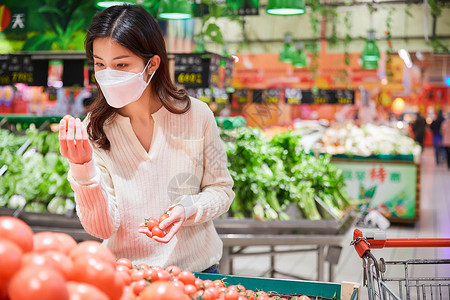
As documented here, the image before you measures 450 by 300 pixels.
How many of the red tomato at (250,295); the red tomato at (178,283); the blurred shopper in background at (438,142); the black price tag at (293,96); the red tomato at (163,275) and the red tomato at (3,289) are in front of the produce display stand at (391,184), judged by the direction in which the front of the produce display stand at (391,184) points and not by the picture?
4

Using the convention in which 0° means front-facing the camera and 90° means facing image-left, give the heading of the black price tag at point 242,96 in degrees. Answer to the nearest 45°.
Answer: approximately 0°

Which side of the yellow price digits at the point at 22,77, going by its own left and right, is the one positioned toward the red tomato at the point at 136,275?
front

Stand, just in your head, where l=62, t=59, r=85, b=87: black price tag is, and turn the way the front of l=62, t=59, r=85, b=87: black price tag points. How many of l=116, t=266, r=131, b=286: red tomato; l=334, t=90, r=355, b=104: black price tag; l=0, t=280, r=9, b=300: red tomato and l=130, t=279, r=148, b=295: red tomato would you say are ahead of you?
3

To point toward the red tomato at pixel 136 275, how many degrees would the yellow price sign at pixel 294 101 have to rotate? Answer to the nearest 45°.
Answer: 0° — it already faces it

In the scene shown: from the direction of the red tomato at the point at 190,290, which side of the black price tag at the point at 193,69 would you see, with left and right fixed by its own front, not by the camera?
front

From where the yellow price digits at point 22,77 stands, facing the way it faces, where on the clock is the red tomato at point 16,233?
The red tomato is roughly at 12 o'clock from the yellow price digits.

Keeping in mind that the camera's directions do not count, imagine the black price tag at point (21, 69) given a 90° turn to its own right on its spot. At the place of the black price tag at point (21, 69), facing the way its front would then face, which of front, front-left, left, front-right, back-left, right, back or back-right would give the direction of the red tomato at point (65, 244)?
left

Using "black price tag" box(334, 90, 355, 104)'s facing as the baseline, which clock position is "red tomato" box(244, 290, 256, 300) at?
The red tomato is roughly at 12 o'clock from the black price tag.

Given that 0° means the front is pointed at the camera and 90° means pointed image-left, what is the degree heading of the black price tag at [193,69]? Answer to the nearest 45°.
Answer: approximately 0°

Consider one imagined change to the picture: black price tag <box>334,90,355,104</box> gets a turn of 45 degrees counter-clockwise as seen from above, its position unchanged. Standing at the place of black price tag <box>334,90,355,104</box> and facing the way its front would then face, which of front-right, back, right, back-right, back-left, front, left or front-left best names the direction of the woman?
front-right

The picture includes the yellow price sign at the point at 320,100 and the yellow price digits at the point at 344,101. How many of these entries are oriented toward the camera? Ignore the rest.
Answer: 2

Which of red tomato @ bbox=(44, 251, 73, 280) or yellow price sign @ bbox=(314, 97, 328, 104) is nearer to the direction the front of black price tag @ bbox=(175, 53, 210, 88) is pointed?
the red tomato

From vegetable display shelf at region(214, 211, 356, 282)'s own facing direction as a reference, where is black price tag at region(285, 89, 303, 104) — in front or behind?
behind

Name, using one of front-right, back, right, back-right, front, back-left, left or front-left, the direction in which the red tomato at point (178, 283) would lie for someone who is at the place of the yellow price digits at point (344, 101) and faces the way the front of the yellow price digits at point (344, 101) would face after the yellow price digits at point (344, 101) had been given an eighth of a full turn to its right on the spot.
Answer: front-left

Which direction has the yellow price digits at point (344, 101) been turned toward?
toward the camera

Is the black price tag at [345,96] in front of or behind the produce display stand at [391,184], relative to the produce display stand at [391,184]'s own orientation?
behind

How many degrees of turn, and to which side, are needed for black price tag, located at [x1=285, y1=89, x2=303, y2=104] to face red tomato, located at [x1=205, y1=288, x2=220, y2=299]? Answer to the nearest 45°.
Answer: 0° — it already faces it

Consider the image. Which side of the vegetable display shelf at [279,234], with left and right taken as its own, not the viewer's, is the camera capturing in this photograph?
front
